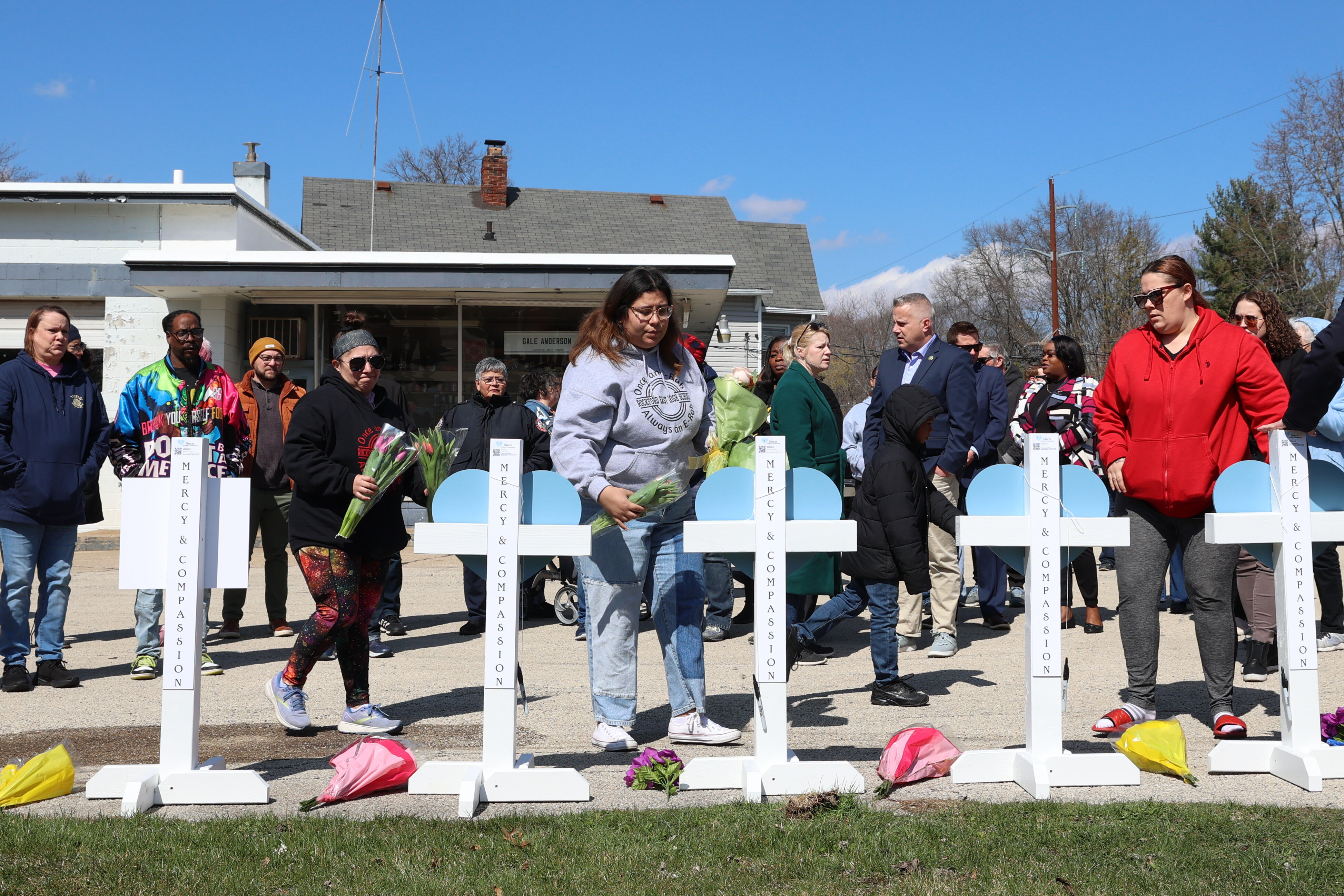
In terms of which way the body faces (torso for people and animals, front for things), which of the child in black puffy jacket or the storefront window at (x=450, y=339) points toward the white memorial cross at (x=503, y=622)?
the storefront window

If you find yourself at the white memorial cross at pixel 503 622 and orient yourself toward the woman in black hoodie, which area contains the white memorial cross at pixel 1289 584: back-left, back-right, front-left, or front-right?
back-right

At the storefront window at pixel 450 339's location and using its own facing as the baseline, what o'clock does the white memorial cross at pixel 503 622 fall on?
The white memorial cross is roughly at 12 o'clock from the storefront window.

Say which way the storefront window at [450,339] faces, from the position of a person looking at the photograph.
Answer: facing the viewer

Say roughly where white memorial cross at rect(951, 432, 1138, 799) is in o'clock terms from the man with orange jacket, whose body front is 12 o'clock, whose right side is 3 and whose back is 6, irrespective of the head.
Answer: The white memorial cross is roughly at 11 o'clock from the man with orange jacket.

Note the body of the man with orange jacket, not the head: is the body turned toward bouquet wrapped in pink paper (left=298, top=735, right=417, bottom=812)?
yes

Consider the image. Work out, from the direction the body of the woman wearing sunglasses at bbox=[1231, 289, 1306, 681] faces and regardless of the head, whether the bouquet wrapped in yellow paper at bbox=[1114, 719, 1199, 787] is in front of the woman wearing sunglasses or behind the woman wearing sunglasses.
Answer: in front

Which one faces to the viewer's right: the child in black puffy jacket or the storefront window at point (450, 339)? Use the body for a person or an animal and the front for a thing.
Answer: the child in black puffy jacket

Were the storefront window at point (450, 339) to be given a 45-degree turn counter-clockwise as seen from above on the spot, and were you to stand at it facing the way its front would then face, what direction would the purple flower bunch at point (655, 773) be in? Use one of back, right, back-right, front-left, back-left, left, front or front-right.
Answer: front-right

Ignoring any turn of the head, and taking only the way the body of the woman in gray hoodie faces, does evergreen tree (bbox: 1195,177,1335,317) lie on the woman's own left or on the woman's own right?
on the woman's own left

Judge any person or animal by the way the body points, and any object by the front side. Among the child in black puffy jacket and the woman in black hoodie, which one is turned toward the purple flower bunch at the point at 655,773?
the woman in black hoodie

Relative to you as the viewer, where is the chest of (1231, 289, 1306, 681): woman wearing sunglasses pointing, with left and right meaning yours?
facing the viewer and to the left of the viewer

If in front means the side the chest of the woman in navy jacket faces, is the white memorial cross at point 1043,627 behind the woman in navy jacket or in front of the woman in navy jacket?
in front
